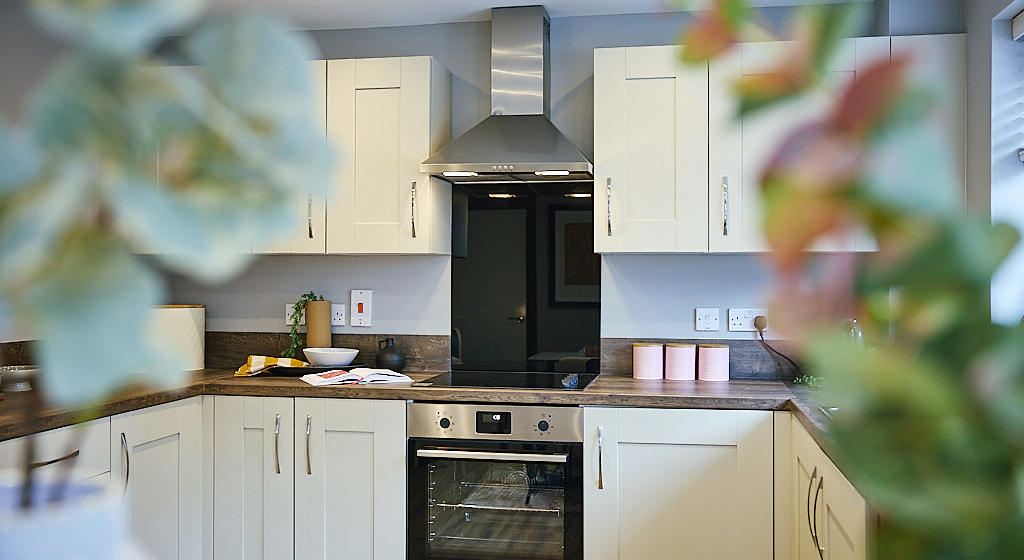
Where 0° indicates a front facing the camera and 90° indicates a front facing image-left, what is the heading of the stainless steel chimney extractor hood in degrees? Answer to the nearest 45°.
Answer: approximately 0°

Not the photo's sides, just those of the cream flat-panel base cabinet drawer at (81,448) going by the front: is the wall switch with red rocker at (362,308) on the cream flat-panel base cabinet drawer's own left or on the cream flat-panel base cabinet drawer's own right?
on the cream flat-panel base cabinet drawer's own left

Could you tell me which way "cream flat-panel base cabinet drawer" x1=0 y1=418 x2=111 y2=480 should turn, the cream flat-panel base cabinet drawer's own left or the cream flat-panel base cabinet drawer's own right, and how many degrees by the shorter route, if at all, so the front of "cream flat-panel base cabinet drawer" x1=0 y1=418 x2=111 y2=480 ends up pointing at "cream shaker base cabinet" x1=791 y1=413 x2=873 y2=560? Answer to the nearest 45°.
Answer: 0° — it already faces it

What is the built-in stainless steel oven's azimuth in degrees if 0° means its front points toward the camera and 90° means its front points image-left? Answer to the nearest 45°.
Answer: approximately 0°

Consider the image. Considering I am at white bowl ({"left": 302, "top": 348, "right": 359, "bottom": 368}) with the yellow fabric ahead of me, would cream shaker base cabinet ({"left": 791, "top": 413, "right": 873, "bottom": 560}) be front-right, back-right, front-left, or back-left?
back-left

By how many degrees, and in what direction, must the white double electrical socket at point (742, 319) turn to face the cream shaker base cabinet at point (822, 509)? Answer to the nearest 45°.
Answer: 0° — it already faces it

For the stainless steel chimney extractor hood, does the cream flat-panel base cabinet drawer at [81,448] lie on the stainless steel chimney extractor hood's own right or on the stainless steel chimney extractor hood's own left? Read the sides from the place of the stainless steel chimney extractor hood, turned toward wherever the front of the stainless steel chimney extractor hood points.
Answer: on the stainless steel chimney extractor hood's own right

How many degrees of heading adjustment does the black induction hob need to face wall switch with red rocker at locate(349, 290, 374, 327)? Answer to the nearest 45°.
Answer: approximately 135° to its right
